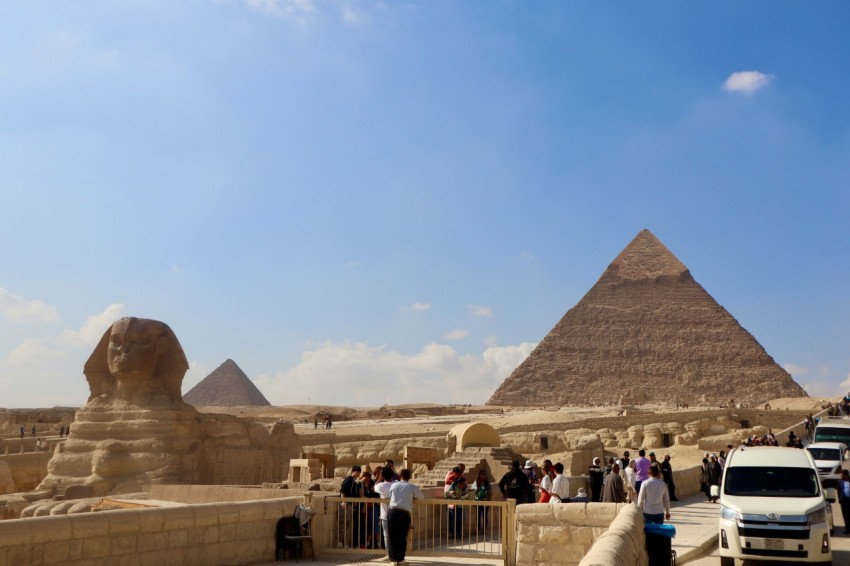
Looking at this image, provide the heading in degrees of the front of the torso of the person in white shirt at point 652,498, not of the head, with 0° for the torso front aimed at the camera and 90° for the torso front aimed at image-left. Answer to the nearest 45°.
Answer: approximately 180°

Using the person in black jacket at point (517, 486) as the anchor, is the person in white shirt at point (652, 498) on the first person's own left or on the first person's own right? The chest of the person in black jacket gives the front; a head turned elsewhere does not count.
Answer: on the first person's own right

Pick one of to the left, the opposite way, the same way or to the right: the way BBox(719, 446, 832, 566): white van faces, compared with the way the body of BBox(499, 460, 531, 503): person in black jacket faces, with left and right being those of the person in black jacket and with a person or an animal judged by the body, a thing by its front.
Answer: the opposite way

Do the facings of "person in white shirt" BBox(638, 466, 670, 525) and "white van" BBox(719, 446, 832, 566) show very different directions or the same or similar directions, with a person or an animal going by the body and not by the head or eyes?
very different directions

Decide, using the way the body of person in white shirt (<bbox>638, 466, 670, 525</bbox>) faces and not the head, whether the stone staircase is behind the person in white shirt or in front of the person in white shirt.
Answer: in front

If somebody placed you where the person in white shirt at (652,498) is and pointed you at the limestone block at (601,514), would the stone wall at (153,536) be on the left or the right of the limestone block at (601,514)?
right

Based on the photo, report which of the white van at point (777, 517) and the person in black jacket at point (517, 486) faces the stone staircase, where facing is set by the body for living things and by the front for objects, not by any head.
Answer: the person in black jacket

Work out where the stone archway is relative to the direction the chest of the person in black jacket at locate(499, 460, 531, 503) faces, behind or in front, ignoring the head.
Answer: in front

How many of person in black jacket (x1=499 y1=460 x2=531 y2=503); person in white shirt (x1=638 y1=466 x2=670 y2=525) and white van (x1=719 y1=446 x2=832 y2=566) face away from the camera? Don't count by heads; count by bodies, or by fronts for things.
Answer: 2

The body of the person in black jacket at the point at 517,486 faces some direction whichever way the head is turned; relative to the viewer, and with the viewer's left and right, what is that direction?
facing away from the viewer

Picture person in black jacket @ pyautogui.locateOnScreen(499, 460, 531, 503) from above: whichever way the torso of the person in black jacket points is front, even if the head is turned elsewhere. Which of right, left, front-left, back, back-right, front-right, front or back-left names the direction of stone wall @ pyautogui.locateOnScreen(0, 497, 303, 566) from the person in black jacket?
back-left

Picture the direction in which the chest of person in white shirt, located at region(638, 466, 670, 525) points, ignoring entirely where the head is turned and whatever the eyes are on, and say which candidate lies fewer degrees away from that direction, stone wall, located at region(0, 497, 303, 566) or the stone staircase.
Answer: the stone staircase
